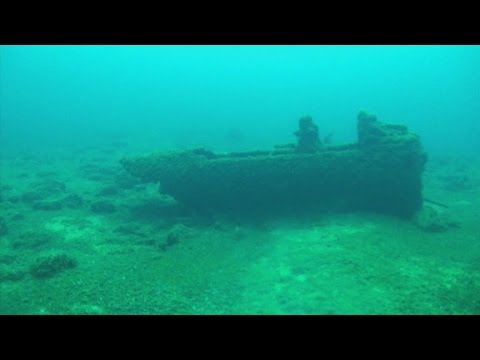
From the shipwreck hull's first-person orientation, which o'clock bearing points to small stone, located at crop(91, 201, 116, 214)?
The small stone is roughly at 12 o'clock from the shipwreck hull.

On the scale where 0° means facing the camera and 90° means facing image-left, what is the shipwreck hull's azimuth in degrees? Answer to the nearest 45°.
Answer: approximately 90°
